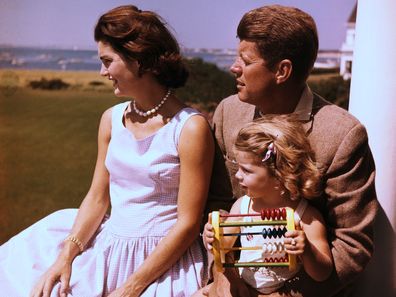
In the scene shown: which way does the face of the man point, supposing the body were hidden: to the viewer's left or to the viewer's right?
to the viewer's left

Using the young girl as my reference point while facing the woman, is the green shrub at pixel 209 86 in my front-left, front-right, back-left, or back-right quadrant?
front-right

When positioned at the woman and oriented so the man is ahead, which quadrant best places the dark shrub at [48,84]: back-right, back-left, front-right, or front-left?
back-left

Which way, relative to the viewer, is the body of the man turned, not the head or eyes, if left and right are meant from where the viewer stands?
facing the viewer and to the left of the viewer
